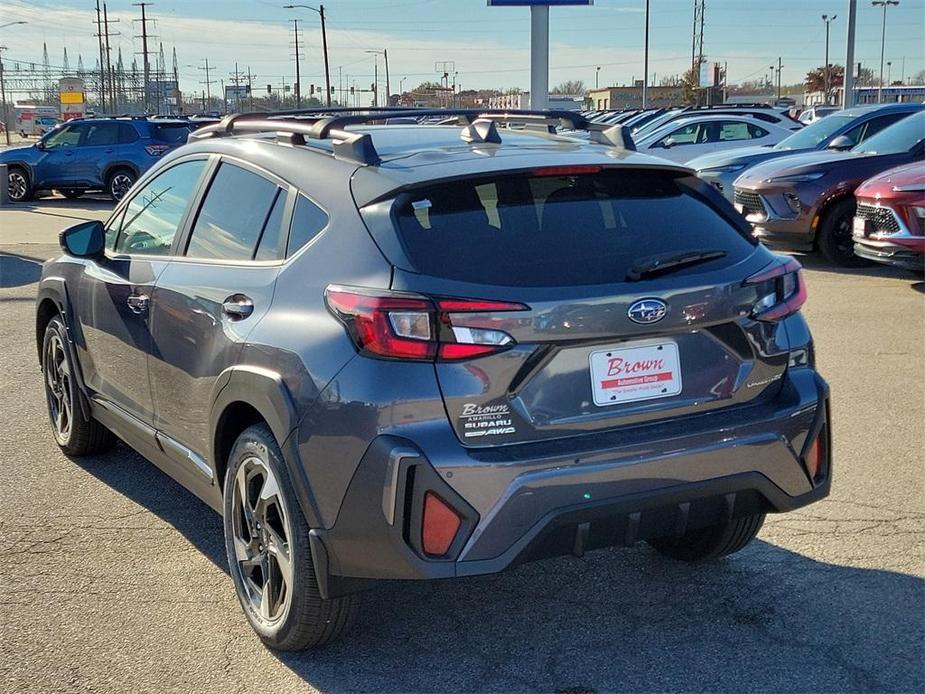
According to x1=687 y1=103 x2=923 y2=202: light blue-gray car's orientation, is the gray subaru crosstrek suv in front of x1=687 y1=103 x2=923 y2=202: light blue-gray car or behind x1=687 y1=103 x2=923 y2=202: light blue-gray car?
in front

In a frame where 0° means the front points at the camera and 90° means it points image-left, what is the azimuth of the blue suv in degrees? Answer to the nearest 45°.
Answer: approximately 135°

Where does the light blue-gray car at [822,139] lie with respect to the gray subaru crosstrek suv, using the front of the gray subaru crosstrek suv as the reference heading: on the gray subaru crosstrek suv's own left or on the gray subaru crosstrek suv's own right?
on the gray subaru crosstrek suv's own right

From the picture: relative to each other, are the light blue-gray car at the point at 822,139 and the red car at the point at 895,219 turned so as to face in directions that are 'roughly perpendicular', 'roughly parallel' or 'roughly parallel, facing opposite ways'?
roughly parallel

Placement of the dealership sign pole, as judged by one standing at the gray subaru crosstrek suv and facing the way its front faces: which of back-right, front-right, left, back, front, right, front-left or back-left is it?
front-right

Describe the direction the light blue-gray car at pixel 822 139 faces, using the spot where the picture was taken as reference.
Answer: facing the viewer and to the left of the viewer

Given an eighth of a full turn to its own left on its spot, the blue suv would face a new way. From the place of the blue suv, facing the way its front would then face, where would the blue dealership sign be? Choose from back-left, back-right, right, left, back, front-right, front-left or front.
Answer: back

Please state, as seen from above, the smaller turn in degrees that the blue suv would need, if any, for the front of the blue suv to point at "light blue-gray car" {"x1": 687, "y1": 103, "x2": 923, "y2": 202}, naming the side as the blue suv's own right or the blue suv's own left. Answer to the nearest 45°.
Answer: approximately 180°

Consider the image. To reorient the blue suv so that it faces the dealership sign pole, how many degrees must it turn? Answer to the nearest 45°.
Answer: approximately 135° to its right

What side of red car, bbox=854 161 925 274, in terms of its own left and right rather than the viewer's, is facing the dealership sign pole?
right

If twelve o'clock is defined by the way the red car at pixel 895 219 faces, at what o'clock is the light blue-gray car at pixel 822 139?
The light blue-gray car is roughly at 4 o'clock from the red car.

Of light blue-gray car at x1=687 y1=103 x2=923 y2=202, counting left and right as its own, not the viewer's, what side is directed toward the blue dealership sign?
right

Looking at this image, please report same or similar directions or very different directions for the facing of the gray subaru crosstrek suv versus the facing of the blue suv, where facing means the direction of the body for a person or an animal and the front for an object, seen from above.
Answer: same or similar directions

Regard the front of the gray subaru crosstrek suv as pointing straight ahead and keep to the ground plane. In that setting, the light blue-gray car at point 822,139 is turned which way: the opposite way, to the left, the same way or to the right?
to the left

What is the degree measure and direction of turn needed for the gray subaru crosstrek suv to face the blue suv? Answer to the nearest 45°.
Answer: approximately 45° to its right

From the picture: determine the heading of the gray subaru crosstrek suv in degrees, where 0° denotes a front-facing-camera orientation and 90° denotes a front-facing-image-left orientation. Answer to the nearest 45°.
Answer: approximately 135°

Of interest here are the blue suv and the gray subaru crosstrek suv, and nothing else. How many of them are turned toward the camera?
0
